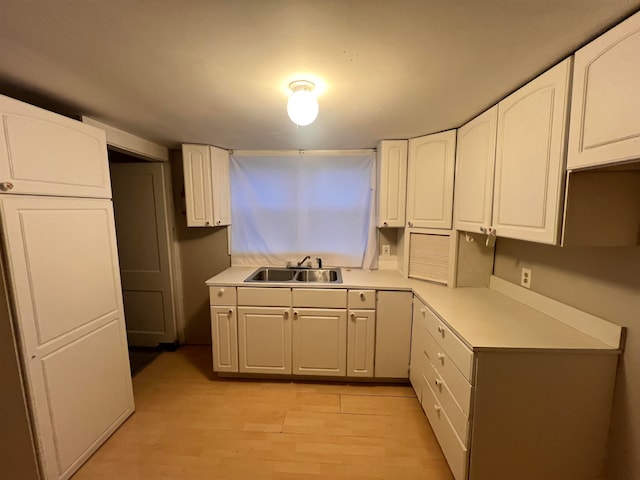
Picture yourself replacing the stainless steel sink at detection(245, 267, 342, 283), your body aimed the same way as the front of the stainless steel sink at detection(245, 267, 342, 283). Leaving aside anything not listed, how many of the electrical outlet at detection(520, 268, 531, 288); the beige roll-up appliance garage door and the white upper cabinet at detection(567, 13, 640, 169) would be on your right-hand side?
0

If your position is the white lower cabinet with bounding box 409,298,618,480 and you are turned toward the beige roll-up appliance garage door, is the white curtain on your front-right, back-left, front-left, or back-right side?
front-left

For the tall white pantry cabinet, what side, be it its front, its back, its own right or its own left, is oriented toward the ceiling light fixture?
front

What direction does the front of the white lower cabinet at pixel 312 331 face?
toward the camera

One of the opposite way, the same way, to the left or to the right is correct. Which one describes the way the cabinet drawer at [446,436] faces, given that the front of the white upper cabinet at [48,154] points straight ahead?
the opposite way

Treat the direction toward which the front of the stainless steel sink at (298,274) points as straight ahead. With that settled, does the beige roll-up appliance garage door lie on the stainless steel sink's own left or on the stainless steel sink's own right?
on the stainless steel sink's own left

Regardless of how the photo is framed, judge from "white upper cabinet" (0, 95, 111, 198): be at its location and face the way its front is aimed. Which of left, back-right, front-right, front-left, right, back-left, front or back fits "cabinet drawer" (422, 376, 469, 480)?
front

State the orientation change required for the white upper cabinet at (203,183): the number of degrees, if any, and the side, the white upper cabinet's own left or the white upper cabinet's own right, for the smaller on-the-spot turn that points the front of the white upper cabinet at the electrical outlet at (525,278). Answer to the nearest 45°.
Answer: approximately 45° to the white upper cabinet's own left

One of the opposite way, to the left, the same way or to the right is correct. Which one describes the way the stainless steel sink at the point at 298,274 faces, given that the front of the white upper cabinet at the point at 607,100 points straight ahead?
to the left

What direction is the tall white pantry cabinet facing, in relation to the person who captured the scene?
facing the viewer and to the right of the viewer

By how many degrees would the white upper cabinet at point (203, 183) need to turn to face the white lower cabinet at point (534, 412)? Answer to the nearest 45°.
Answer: approximately 45° to its left

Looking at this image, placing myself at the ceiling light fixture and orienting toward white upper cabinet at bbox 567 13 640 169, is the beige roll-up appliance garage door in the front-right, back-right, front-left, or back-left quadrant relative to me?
front-left

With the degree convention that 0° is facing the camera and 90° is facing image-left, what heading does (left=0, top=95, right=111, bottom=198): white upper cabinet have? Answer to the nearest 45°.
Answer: approximately 315°

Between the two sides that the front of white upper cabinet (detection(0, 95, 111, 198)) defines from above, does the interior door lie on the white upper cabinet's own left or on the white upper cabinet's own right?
on the white upper cabinet's own left

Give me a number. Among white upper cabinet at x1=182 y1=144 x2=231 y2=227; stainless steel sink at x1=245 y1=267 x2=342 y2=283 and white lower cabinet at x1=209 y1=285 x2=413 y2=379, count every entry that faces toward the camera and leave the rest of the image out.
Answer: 3

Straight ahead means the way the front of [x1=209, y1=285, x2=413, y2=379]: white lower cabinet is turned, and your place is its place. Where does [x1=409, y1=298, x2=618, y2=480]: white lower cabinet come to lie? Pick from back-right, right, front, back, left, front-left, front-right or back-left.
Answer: front-left
